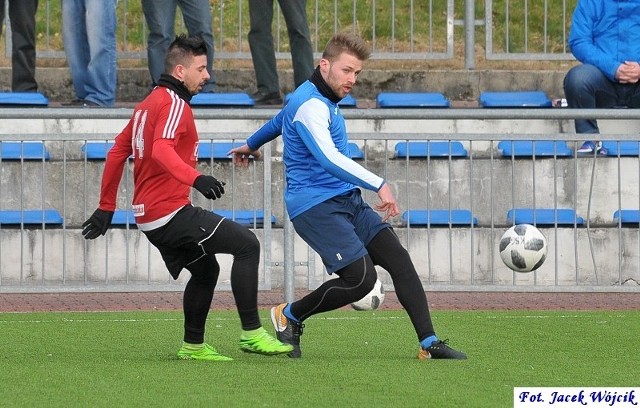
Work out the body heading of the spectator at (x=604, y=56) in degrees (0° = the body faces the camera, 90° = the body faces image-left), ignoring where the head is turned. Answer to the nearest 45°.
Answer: approximately 0°

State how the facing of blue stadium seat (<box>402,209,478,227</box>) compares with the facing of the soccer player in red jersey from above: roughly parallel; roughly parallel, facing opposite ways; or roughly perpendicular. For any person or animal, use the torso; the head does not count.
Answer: roughly perpendicular

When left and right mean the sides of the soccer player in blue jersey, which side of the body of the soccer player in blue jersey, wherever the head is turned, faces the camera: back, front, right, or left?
right

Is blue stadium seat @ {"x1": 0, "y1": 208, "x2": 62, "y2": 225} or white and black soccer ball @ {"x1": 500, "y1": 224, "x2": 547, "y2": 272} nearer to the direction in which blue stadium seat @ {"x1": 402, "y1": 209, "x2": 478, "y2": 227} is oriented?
the white and black soccer ball

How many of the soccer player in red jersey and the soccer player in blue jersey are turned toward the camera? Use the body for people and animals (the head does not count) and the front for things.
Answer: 0

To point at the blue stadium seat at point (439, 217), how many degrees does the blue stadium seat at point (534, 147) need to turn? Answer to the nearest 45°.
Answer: approximately 90° to its right

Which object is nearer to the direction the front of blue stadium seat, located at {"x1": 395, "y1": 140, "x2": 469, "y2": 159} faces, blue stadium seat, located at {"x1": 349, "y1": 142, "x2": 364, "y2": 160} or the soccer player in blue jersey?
the soccer player in blue jersey

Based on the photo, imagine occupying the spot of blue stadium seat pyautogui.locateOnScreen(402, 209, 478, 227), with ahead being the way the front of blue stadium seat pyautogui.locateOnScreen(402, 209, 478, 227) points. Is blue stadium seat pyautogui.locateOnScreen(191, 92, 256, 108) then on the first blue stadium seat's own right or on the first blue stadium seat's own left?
on the first blue stadium seat's own right
